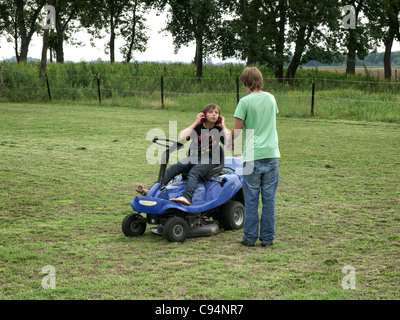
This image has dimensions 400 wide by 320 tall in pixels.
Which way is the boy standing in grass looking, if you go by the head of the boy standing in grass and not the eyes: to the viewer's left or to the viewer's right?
to the viewer's left

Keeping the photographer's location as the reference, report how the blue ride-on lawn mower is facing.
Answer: facing the viewer and to the left of the viewer

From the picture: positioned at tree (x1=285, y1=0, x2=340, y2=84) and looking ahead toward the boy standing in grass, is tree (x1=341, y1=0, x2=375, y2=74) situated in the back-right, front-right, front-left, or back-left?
back-left

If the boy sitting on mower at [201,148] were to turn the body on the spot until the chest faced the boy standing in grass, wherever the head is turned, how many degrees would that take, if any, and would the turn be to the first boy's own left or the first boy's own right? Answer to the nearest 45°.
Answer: approximately 90° to the first boy's own left

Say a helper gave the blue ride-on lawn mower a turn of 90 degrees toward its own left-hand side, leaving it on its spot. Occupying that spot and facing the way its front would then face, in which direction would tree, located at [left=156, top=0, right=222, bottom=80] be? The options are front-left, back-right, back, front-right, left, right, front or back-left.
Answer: back-left

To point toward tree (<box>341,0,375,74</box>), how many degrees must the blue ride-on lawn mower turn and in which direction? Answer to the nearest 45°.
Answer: approximately 135° to its right

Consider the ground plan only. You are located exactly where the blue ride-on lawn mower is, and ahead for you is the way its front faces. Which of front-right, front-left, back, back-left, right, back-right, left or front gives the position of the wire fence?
back-right

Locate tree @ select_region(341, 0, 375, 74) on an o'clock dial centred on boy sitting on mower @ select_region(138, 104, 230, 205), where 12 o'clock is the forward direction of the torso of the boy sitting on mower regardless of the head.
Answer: The tree is roughly at 5 o'clock from the boy sitting on mower.

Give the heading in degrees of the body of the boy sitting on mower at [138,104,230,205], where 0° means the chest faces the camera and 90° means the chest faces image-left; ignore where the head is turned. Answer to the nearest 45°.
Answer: approximately 45°
